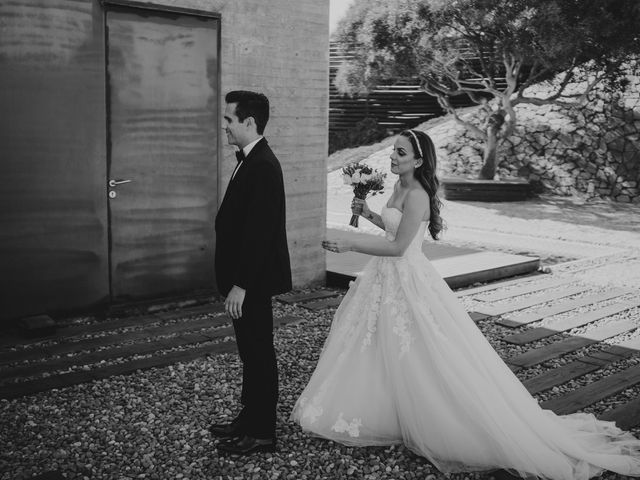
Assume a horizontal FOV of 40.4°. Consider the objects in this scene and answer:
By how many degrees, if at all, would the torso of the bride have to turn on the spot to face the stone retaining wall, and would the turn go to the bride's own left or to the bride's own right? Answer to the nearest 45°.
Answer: approximately 90° to the bride's own right

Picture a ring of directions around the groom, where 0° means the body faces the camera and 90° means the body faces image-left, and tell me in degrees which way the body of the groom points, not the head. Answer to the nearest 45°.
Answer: approximately 90°

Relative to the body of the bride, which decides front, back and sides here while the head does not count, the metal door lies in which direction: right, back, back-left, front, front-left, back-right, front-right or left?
front-right

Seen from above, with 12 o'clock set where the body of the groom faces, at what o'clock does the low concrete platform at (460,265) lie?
The low concrete platform is roughly at 4 o'clock from the groom.

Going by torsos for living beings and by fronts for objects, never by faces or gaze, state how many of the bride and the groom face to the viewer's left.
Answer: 2

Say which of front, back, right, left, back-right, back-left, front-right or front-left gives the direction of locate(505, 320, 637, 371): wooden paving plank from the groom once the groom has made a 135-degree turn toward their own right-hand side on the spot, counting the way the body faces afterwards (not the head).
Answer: front

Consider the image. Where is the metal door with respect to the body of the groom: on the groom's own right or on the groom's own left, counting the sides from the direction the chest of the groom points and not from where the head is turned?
on the groom's own right

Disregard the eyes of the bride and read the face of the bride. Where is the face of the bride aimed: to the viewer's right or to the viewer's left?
to the viewer's left

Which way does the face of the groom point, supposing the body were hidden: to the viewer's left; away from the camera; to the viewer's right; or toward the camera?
to the viewer's left

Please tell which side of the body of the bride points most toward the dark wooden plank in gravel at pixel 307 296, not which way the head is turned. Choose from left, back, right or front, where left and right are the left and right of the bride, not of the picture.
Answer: right

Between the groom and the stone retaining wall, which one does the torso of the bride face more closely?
the groom

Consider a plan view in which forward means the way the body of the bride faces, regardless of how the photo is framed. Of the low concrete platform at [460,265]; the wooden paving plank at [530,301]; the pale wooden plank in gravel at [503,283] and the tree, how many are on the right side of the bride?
4

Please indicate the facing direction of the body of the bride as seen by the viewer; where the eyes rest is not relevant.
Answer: to the viewer's left

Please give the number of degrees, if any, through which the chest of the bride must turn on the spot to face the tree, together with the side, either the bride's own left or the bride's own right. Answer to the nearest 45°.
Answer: approximately 90° to the bride's own right
